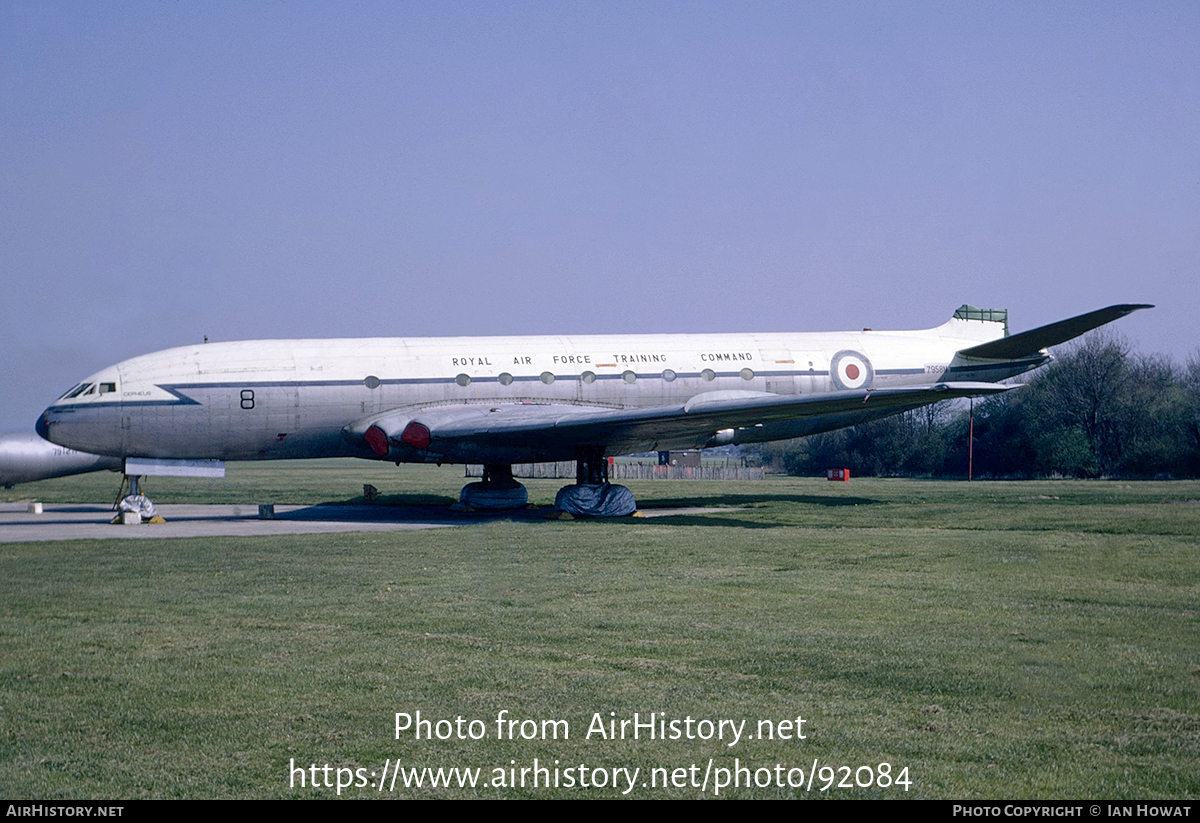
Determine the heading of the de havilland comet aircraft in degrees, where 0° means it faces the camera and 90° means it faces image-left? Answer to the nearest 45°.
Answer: approximately 45°
